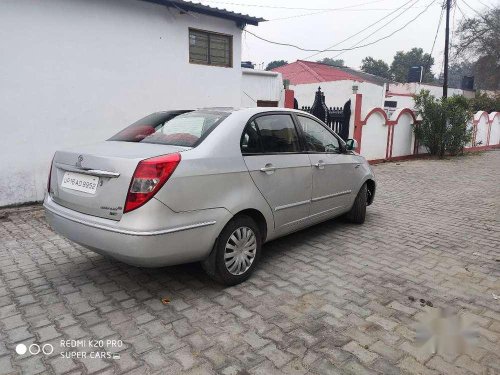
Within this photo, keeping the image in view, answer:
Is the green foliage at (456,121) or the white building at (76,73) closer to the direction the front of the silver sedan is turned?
the green foliage

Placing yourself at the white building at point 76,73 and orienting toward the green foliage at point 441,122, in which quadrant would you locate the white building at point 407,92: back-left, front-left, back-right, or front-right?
front-left

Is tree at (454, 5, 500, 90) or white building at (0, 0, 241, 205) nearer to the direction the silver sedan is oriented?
the tree

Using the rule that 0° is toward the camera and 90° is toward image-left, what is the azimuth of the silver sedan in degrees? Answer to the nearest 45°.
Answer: approximately 225°

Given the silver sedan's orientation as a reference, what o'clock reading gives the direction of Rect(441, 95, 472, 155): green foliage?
The green foliage is roughly at 12 o'clock from the silver sedan.

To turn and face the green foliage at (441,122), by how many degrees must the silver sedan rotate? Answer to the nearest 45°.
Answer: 0° — it already faces it

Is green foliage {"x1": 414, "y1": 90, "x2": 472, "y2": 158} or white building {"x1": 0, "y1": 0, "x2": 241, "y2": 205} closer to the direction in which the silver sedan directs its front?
the green foliage

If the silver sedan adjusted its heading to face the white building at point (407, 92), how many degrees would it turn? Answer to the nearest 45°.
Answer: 0° — it already faces it

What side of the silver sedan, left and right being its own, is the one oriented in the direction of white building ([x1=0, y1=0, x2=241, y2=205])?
left

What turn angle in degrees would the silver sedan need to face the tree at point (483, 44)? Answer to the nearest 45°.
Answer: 0° — it already faces it
